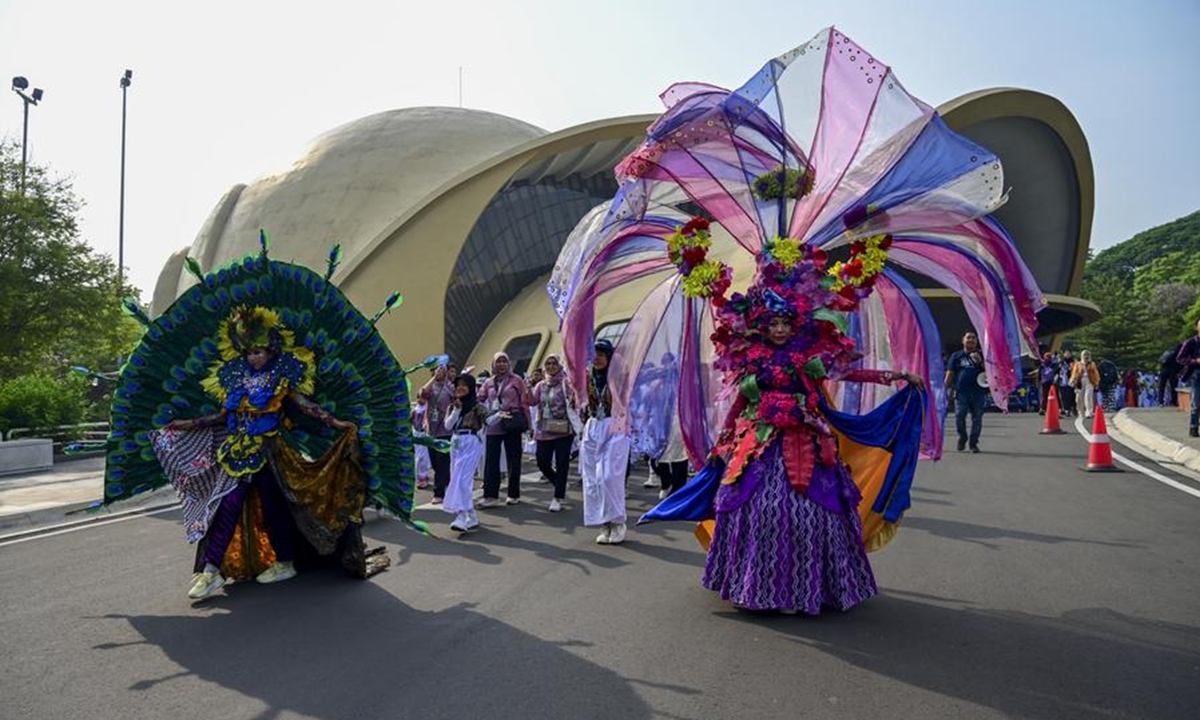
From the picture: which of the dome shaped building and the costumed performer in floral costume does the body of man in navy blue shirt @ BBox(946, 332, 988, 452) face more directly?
the costumed performer in floral costume

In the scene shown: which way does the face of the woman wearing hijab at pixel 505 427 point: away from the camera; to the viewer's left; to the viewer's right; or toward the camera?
toward the camera

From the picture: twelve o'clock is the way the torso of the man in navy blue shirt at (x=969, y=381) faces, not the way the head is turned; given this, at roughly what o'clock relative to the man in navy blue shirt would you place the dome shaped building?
The dome shaped building is roughly at 4 o'clock from the man in navy blue shirt.

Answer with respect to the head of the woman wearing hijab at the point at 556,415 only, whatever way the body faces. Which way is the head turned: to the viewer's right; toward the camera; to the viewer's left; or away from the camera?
toward the camera

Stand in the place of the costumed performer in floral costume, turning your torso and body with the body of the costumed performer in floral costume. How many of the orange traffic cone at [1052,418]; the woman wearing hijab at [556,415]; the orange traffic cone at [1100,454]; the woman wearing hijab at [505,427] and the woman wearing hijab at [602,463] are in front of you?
0

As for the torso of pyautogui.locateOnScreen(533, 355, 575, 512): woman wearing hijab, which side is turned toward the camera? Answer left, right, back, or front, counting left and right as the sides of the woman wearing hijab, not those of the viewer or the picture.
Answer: front

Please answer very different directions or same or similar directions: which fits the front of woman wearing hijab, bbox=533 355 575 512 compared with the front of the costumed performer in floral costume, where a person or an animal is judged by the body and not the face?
same or similar directions

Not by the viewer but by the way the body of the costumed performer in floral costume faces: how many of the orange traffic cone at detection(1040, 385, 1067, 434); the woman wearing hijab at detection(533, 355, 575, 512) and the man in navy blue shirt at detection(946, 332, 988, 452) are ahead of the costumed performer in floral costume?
0

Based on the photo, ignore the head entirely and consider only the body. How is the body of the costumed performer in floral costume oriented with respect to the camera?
toward the camera

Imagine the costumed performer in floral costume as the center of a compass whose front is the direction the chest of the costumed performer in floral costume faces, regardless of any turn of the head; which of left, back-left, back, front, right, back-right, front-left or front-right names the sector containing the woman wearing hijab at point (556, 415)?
back-right

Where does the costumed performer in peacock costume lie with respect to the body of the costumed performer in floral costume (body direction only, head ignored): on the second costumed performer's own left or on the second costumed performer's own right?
on the second costumed performer's own right

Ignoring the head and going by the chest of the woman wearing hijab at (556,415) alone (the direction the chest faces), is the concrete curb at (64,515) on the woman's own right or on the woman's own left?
on the woman's own right

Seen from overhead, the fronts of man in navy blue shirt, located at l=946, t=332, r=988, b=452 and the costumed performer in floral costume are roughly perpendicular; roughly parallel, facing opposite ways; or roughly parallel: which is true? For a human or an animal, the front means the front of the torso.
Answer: roughly parallel

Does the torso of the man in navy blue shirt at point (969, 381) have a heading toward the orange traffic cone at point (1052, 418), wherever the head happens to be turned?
no

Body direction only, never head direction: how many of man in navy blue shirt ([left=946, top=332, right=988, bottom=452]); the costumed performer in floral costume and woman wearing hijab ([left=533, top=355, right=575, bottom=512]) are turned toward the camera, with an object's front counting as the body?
3

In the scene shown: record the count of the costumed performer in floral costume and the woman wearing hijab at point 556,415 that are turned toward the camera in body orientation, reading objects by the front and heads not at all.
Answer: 2
